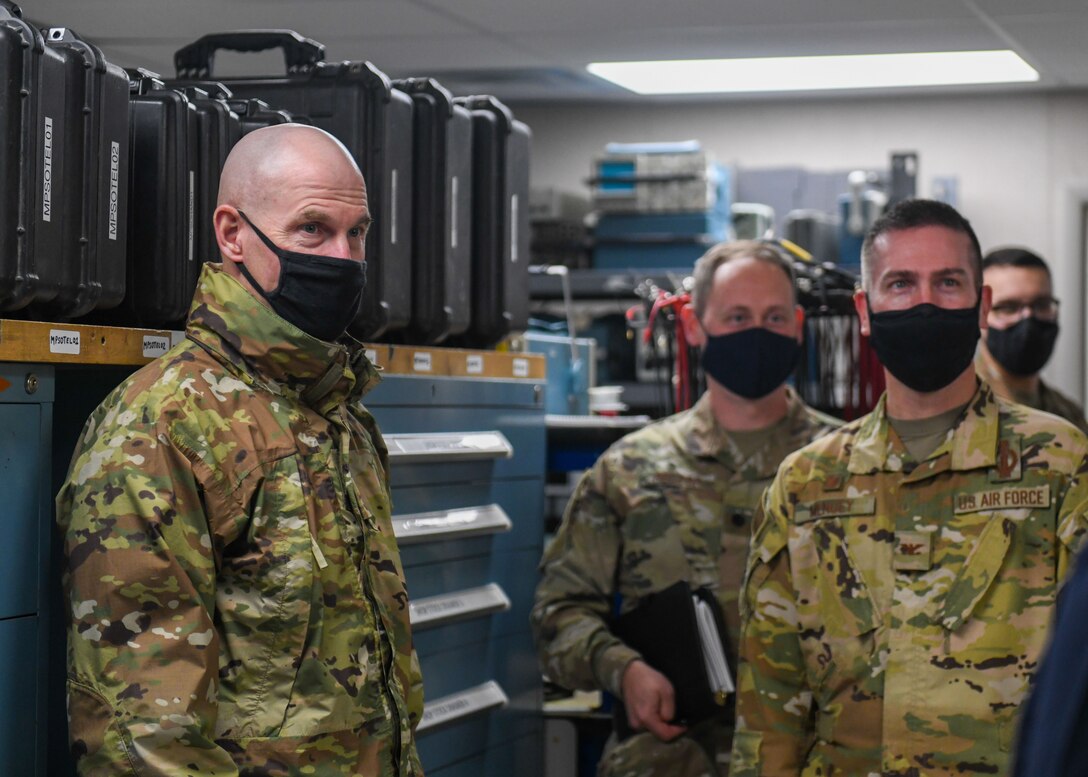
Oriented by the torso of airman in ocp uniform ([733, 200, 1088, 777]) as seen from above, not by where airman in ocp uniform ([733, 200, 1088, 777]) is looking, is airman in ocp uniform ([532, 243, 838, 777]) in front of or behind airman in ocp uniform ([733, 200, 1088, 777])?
behind

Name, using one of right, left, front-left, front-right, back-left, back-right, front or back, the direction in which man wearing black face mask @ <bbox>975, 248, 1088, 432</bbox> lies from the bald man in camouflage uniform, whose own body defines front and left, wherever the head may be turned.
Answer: left

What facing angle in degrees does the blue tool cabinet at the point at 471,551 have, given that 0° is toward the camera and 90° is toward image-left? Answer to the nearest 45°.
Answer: approximately 315°

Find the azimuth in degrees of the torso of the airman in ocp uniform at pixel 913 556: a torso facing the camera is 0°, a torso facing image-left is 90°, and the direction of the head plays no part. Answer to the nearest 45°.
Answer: approximately 0°

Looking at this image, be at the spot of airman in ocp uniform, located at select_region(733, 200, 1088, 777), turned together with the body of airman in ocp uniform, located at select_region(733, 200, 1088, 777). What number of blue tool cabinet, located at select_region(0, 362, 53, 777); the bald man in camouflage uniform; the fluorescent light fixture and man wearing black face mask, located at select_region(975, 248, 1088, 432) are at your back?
2

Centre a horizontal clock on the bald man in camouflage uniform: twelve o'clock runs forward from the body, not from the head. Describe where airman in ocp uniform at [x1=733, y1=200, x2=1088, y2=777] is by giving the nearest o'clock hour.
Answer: The airman in ocp uniform is roughly at 10 o'clock from the bald man in camouflage uniform.

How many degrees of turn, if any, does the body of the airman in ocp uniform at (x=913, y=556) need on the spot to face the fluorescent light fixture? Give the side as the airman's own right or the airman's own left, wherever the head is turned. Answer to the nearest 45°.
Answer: approximately 180°

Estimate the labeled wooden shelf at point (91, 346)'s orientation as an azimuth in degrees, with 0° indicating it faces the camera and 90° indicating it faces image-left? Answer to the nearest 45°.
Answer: approximately 315°

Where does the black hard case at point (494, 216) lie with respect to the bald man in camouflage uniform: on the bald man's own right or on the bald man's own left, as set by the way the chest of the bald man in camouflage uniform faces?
on the bald man's own left
